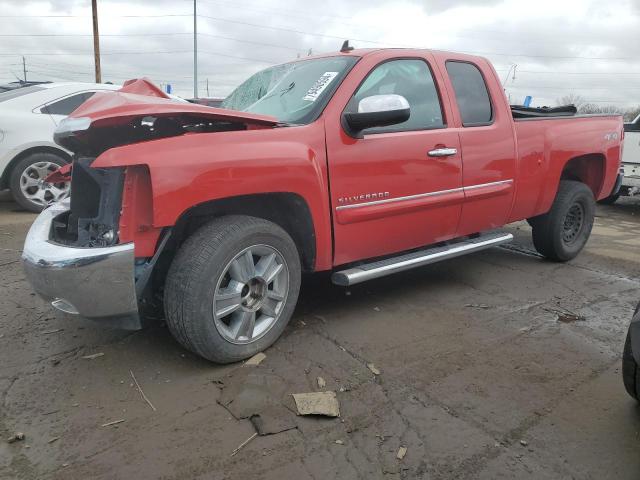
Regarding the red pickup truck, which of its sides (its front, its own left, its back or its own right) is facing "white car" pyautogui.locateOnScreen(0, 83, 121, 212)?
right

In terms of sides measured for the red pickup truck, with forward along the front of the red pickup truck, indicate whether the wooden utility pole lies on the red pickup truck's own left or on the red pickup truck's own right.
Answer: on the red pickup truck's own right

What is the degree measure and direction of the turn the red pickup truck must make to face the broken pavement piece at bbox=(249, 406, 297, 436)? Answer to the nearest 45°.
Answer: approximately 45° to its left

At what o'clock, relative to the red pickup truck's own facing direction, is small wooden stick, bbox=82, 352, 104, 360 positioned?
The small wooden stick is roughly at 1 o'clock from the red pickup truck.

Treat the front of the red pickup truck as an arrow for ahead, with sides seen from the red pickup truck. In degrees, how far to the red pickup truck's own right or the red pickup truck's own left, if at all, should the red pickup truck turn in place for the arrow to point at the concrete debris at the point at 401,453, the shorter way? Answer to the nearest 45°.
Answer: approximately 90° to the red pickup truck's own left

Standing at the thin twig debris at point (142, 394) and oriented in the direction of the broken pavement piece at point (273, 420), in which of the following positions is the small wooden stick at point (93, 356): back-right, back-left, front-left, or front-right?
back-left

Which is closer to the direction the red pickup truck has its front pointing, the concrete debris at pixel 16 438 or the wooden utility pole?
the concrete debris

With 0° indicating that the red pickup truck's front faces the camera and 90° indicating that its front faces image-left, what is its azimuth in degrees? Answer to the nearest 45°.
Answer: approximately 45°
